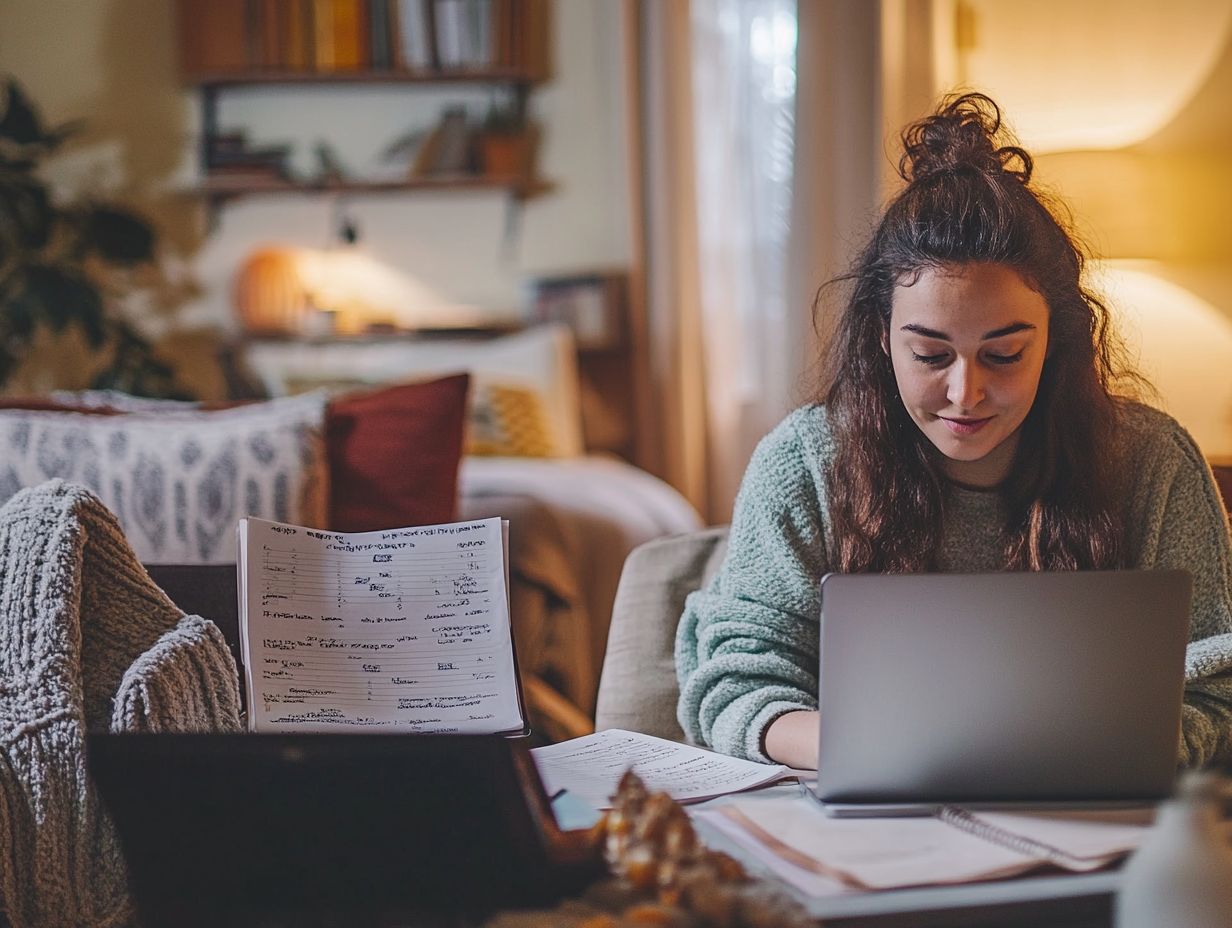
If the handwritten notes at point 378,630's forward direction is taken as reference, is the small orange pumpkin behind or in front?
behind

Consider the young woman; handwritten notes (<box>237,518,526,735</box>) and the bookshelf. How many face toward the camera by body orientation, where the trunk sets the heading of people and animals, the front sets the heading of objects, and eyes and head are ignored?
3

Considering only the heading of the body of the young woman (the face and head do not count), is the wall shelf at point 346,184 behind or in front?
behind

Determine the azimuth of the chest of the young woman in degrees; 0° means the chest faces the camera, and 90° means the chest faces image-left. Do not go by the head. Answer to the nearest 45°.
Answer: approximately 0°

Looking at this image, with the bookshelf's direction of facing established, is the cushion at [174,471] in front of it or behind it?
in front
